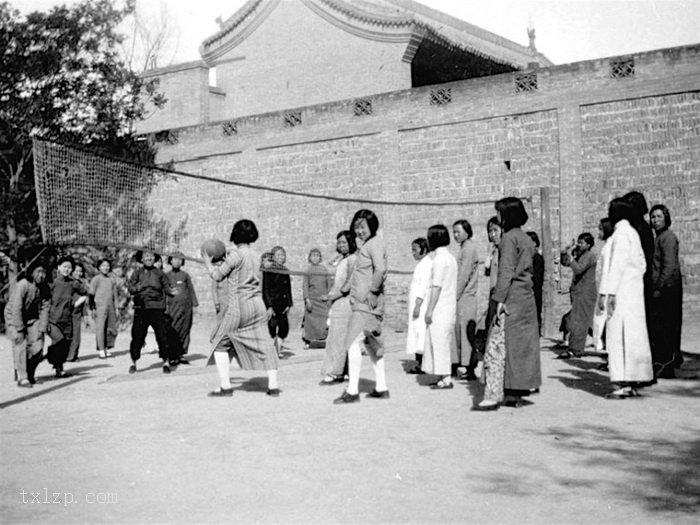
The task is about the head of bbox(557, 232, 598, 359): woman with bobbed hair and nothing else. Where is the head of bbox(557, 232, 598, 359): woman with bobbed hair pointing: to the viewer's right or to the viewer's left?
to the viewer's left

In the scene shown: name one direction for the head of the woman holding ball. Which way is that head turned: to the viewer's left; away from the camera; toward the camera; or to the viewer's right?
away from the camera

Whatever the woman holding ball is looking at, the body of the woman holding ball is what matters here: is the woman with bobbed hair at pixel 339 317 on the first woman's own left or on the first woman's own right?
on the first woman's own right

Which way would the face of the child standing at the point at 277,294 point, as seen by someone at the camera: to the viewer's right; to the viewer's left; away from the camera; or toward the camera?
toward the camera

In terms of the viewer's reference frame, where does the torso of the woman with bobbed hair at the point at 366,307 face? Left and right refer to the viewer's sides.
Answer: facing the viewer and to the left of the viewer

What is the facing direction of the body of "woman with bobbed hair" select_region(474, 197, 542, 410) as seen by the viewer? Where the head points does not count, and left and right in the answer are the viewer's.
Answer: facing to the left of the viewer

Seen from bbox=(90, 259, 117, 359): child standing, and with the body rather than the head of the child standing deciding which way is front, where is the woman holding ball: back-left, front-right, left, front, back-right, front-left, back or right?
front

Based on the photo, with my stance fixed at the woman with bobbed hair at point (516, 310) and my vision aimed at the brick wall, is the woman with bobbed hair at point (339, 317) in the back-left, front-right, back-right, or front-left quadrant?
front-left

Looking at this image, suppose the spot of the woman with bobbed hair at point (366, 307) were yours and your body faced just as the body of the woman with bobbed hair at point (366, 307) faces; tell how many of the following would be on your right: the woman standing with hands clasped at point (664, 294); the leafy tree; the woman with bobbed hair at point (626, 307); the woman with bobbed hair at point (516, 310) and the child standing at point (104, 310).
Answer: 2

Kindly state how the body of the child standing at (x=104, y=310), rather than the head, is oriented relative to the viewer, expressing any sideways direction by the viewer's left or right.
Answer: facing the viewer

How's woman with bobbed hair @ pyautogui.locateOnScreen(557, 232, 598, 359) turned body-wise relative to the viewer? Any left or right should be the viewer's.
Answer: facing to the left of the viewer

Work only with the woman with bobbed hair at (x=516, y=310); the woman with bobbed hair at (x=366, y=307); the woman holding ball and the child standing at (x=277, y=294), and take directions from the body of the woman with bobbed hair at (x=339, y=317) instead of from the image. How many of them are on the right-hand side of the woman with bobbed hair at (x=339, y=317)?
1

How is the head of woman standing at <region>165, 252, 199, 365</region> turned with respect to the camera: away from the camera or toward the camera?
toward the camera

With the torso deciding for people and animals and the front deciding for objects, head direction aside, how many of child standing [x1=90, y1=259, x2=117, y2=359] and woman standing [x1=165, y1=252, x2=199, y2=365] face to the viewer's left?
0
